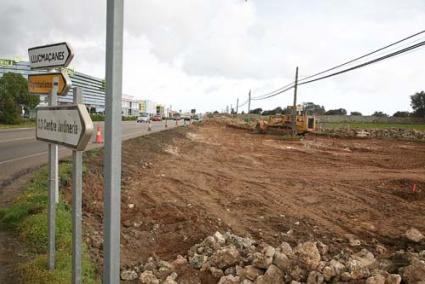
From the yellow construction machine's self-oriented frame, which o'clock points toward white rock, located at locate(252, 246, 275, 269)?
The white rock is roughly at 9 o'clock from the yellow construction machine.

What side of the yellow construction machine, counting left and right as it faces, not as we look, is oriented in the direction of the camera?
left

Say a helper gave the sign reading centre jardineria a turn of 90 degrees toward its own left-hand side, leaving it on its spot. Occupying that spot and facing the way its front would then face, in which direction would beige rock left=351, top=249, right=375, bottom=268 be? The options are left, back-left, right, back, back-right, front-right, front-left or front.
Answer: front-left

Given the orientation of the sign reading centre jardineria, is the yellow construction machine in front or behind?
behind

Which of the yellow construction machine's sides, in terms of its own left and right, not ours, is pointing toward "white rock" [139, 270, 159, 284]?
left

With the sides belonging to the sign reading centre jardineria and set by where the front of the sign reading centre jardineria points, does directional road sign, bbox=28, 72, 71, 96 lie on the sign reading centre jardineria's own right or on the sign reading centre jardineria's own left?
on the sign reading centre jardineria's own right

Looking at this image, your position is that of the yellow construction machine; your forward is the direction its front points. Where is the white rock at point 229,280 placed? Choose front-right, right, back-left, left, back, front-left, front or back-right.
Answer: left

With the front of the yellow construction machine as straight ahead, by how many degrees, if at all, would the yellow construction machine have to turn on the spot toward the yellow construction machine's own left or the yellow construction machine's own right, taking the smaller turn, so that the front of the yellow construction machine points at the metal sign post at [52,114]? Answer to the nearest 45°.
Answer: approximately 90° to the yellow construction machine's own left

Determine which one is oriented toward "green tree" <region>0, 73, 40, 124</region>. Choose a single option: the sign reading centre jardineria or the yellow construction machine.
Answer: the yellow construction machine

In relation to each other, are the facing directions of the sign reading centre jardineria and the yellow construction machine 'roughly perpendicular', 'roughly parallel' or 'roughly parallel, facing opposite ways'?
roughly perpendicular

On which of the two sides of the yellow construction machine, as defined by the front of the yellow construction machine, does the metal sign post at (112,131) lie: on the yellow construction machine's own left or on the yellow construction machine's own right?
on the yellow construction machine's own left

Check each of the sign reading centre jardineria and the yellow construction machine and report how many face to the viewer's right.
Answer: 0

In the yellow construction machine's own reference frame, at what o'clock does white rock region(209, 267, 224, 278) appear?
The white rock is roughly at 9 o'clock from the yellow construction machine.

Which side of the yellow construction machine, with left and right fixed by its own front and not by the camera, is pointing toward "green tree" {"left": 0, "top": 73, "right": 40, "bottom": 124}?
front
